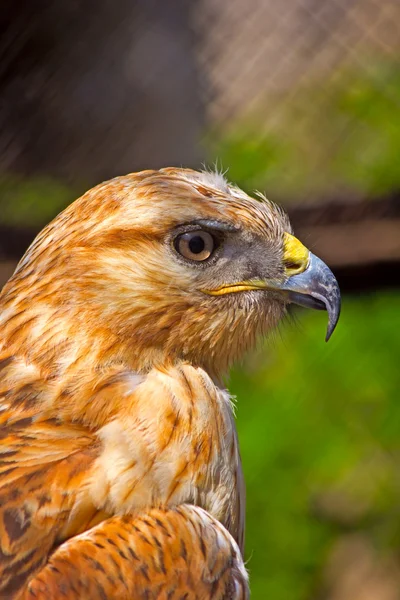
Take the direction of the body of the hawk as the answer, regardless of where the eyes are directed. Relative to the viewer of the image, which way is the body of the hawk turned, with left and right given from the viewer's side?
facing to the right of the viewer
